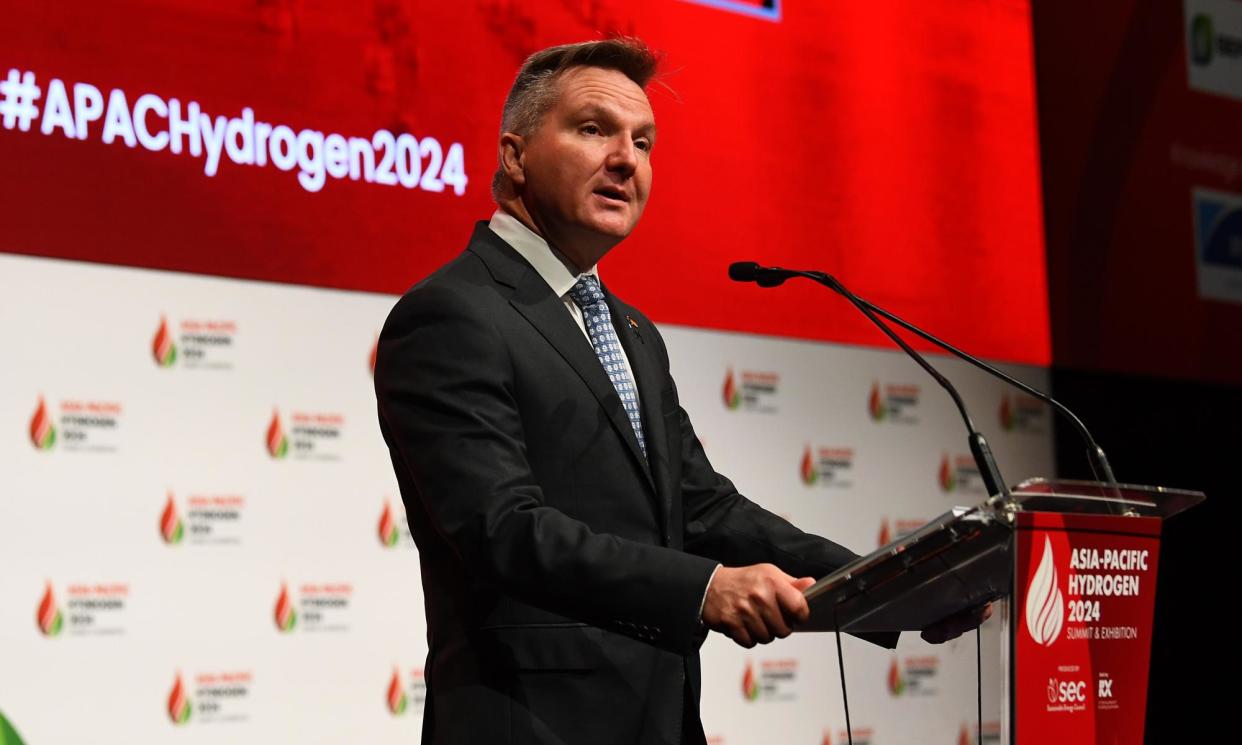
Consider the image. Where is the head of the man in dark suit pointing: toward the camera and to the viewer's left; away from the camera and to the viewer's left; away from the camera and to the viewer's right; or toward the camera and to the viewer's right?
toward the camera and to the viewer's right

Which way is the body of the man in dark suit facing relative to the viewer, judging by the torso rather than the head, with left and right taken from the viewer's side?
facing the viewer and to the right of the viewer

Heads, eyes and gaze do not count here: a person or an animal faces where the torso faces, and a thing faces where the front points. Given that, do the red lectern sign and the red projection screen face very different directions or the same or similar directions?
same or similar directions

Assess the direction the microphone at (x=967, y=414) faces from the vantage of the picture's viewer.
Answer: facing to the left of the viewer

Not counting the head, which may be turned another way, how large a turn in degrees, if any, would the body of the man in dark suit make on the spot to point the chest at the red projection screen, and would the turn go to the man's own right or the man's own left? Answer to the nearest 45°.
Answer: approximately 135° to the man's own left

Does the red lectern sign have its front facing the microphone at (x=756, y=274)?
no

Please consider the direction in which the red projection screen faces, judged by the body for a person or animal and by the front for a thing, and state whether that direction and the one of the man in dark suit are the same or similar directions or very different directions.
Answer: same or similar directions

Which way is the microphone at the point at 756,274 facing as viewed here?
to the viewer's left

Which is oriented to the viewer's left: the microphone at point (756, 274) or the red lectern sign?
the microphone

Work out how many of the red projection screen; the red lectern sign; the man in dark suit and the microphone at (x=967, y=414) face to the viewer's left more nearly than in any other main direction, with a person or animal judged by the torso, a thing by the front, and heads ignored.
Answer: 1

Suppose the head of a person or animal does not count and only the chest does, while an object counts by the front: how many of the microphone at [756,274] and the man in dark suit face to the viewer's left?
1

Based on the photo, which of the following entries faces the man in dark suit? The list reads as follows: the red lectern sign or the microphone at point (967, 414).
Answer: the microphone

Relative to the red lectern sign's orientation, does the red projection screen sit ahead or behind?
behind

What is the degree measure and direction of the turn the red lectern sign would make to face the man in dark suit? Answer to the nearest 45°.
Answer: approximately 135° to its right

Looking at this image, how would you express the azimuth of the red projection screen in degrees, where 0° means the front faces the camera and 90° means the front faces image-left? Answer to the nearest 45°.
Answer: approximately 315°
